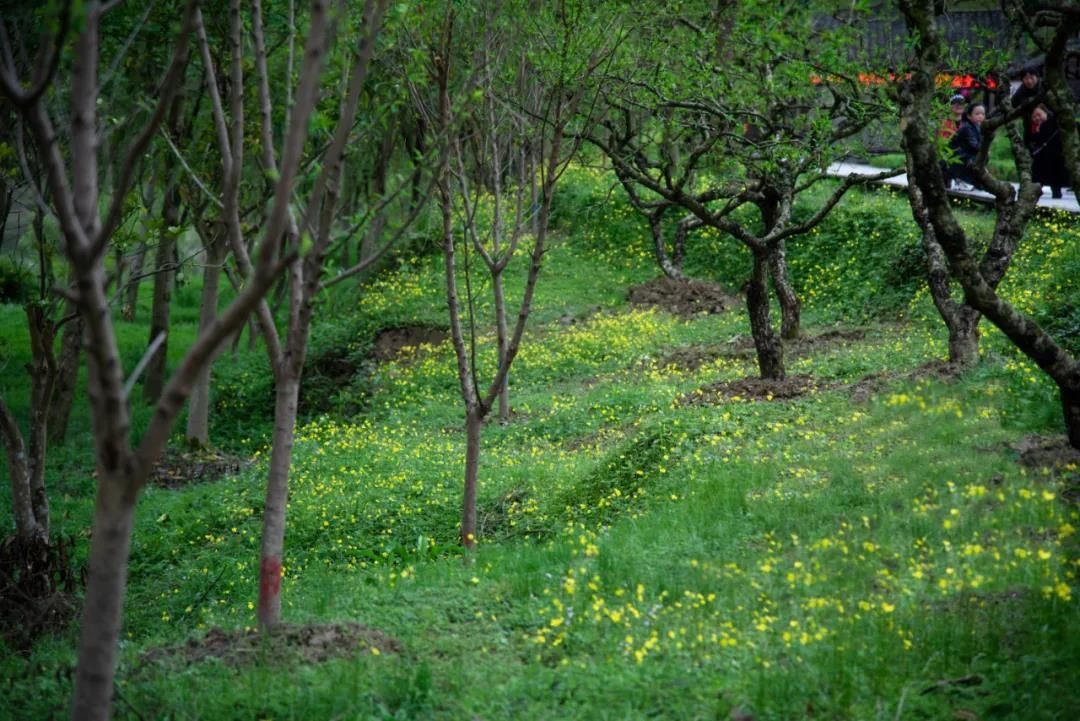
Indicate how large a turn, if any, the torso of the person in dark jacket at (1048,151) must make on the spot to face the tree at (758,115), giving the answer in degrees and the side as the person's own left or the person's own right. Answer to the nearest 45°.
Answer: approximately 45° to the person's own left

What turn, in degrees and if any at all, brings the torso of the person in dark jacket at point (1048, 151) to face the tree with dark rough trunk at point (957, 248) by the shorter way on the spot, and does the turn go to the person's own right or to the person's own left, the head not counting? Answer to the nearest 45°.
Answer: approximately 45° to the person's own left

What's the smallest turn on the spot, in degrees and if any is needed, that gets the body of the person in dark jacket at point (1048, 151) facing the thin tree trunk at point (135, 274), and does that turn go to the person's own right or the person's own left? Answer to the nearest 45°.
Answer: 0° — they already face it

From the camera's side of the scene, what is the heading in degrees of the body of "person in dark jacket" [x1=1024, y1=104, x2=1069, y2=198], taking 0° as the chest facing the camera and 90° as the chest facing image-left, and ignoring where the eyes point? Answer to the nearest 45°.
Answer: approximately 45°

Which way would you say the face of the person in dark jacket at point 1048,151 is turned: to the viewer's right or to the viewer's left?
to the viewer's left
